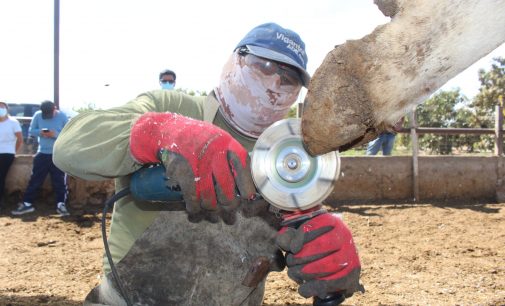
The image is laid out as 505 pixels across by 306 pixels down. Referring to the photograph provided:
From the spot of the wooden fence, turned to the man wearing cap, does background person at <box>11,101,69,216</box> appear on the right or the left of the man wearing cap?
right

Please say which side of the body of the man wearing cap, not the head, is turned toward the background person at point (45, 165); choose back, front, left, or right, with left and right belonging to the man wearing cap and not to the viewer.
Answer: back

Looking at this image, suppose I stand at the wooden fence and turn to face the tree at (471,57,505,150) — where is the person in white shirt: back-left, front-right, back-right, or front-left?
back-left

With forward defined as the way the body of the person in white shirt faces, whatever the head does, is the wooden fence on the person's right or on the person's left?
on the person's left

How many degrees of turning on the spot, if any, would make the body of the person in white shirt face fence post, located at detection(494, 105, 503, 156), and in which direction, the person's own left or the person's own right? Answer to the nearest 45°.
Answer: approximately 90° to the person's own left

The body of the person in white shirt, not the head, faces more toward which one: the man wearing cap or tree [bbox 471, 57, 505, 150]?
the man wearing cap

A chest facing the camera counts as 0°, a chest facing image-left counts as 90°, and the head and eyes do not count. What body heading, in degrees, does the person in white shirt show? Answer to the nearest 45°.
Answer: approximately 0°

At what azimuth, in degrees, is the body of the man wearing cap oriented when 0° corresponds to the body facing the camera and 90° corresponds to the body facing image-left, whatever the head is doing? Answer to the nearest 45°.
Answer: approximately 315°

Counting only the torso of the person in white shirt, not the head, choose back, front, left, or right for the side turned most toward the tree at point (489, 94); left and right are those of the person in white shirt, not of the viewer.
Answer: left

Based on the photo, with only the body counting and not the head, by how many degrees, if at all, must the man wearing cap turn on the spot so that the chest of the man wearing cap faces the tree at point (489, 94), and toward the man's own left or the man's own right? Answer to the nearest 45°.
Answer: approximately 90° to the man's own left
